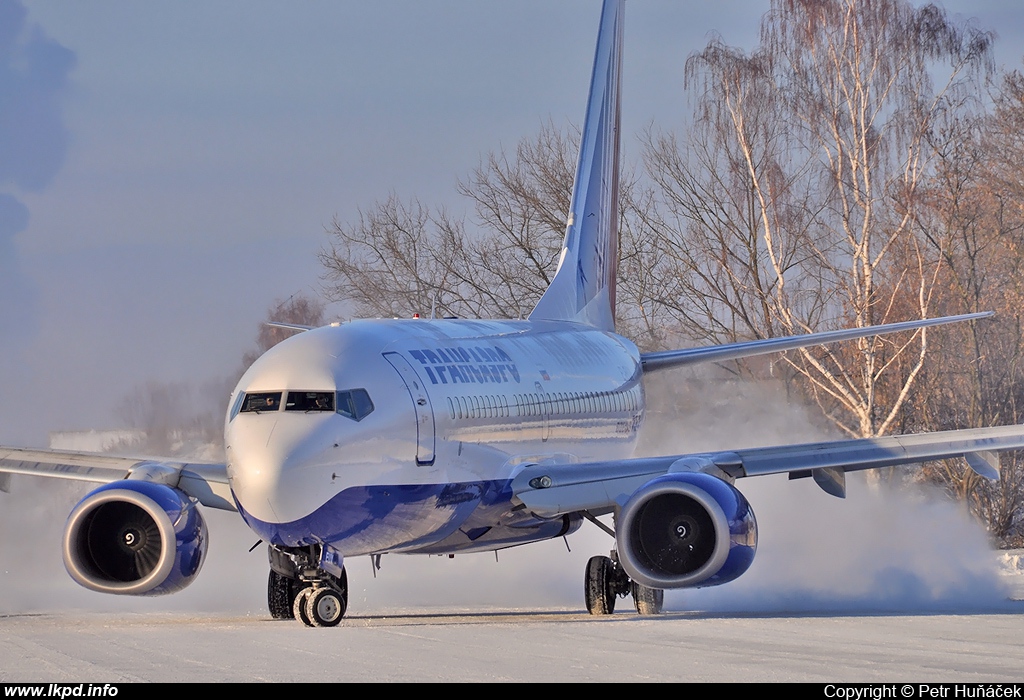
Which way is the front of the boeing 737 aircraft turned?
toward the camera
